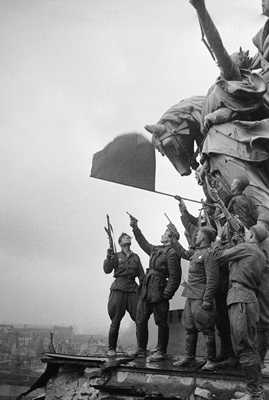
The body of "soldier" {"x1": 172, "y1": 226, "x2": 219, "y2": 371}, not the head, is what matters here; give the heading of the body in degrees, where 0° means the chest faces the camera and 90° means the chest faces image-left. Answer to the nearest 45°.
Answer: approximately 45°

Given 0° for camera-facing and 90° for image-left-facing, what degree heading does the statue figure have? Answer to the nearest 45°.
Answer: approximately 45°

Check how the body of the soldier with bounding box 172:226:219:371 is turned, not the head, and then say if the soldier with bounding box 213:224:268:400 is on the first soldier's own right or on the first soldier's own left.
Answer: on the first soldier's own left

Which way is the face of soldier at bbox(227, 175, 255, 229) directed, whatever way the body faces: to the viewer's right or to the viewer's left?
to the viewer's left

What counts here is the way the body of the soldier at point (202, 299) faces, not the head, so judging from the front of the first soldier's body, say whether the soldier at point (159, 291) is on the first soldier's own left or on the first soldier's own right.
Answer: on the first soldier's own right

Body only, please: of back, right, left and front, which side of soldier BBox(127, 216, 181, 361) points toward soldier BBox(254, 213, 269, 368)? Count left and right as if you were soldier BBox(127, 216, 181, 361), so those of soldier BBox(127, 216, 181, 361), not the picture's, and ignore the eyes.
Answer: left

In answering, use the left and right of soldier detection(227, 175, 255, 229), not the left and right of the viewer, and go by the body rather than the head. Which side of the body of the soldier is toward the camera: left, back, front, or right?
left
